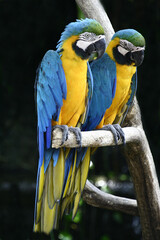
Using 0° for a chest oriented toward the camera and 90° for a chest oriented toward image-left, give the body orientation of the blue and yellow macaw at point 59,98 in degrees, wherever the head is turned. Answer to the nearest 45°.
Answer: approximately 315°

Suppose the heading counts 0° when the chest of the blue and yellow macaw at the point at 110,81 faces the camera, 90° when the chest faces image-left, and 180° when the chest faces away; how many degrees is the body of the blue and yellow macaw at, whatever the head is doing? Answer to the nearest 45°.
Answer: approximately 315°
